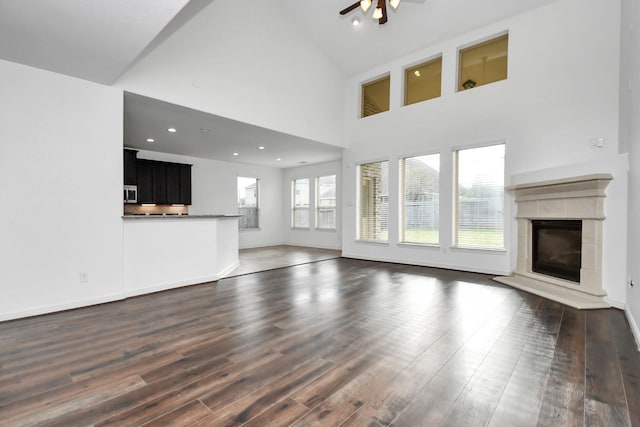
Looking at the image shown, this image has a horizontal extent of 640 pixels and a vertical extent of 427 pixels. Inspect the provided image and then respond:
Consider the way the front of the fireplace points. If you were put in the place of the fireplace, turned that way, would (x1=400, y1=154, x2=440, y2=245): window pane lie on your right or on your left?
on your right

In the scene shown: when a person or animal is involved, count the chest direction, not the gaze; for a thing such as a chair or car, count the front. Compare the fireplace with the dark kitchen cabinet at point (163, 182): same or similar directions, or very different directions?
very different directions

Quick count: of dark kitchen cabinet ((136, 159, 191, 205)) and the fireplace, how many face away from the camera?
0

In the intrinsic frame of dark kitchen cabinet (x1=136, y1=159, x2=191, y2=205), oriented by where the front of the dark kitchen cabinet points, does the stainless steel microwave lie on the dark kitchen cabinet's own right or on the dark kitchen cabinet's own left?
on the dark kitchen cabinet's own right

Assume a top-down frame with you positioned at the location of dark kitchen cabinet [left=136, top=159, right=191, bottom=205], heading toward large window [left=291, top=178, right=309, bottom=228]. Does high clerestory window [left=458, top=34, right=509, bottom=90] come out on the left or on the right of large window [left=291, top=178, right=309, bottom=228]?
right

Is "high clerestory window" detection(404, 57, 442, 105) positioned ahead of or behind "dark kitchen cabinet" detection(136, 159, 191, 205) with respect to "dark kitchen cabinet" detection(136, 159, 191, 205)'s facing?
ahead

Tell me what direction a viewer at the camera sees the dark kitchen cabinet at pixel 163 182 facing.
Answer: facing the viewer and to the right of the viewer

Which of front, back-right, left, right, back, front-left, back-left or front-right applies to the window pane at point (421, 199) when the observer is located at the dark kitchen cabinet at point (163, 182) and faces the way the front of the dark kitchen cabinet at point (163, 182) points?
front

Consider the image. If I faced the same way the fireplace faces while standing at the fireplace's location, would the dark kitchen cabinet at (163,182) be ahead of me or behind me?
ahead

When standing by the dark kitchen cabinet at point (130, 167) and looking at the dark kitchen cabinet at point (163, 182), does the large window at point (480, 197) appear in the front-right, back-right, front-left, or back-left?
front-right

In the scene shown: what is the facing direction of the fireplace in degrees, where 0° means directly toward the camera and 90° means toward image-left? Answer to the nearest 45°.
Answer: approximately 45°

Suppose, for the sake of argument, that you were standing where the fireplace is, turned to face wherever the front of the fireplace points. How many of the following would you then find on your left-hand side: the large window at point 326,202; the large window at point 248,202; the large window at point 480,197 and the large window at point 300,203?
0
